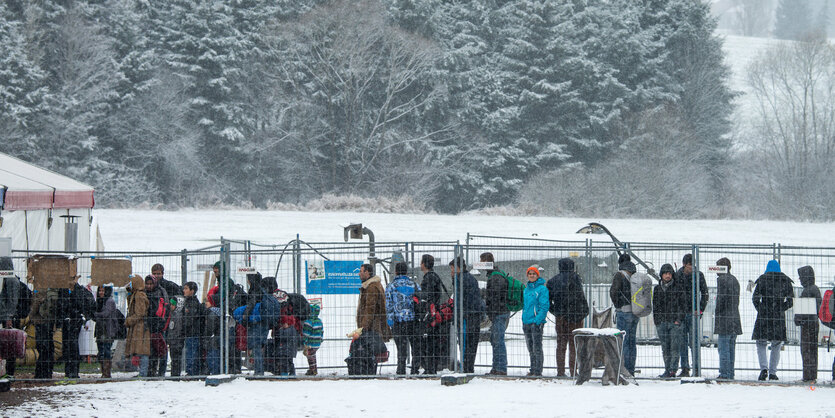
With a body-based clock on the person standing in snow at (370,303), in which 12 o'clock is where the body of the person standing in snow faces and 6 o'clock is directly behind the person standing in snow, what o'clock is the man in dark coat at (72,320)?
The man in dark coat is roughly at 12 o'clock from the person standing in snow.

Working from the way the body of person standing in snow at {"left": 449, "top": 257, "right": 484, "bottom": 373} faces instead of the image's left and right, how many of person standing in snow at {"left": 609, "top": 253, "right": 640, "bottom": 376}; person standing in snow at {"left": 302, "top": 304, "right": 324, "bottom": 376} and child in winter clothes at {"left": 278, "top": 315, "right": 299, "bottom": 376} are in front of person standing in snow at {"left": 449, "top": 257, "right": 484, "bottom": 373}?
2

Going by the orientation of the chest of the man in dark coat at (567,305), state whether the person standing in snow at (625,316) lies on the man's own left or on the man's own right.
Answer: on the man's own right

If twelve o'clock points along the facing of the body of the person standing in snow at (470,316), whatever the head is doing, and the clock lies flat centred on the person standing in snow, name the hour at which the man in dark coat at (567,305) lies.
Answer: The man in dark coat is roughly at 6 o'clock from the person standing in snow.

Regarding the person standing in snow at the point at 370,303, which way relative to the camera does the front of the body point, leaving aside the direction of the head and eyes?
to the viewer's left

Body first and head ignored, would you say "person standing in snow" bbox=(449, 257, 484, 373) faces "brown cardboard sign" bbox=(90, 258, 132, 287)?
yes

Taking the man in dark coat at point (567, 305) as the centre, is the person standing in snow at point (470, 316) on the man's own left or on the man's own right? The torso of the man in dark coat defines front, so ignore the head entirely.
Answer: on the man's own left

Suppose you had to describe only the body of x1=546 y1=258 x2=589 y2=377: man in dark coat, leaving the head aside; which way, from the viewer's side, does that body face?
away from the camera

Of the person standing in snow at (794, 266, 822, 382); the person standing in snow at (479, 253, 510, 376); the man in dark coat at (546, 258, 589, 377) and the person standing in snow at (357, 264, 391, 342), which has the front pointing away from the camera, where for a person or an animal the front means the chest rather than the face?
the man in dark coat

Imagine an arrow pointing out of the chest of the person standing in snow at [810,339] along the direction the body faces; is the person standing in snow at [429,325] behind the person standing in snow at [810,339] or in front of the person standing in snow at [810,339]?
in front

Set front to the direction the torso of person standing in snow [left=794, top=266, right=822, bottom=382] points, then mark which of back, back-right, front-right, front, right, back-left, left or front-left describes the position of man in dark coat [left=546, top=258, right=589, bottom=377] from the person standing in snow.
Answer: front

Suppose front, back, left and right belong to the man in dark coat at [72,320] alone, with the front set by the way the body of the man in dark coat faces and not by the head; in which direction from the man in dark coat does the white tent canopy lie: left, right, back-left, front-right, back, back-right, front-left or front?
right

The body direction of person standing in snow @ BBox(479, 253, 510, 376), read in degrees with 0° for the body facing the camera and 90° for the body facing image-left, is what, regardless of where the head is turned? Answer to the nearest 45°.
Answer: approximately 90°
